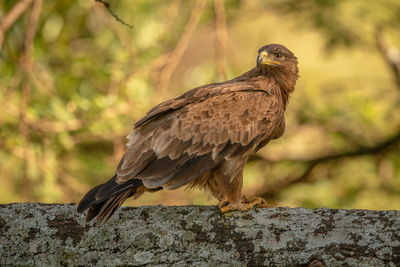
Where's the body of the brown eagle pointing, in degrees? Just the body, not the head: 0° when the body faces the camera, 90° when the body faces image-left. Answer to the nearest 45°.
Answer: approximately 270°
